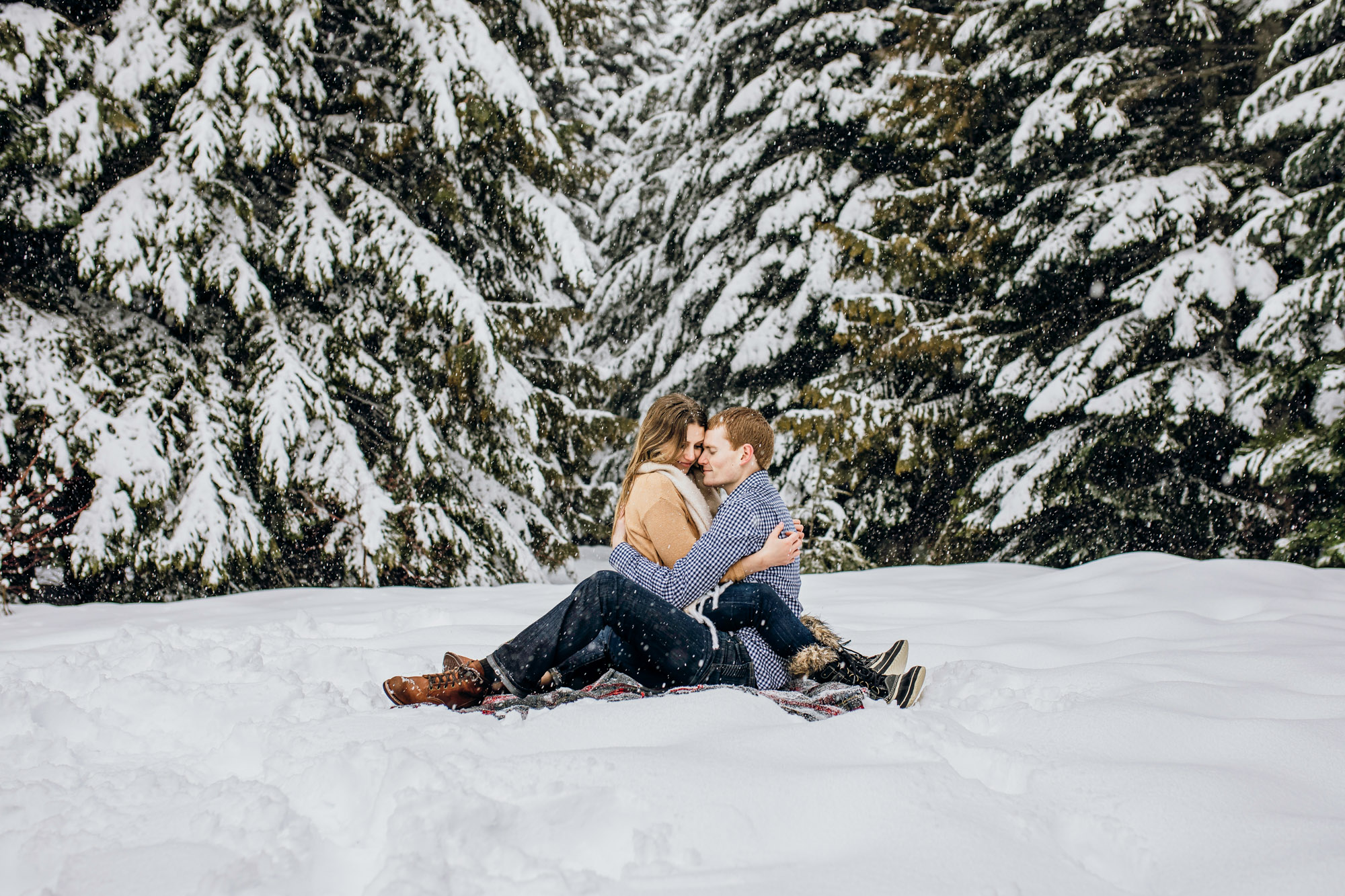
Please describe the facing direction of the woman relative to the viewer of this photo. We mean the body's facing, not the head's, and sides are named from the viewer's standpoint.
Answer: facing to the right of the viewer

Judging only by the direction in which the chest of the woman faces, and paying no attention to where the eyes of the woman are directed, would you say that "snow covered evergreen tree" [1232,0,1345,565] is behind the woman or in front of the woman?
in front
